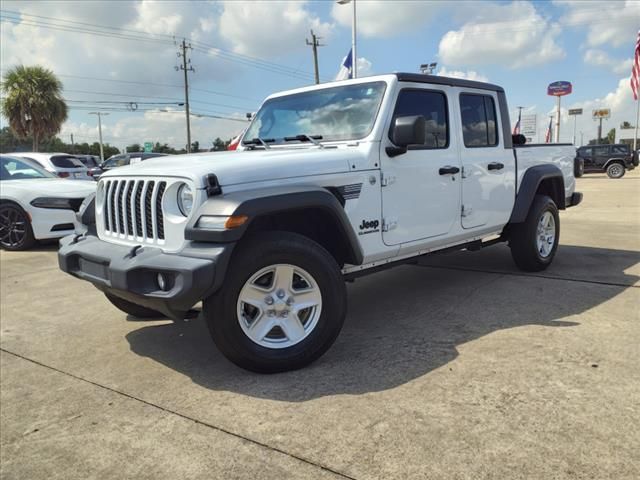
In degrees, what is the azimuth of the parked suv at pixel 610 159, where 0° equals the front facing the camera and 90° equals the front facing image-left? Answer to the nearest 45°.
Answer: approximately 90°

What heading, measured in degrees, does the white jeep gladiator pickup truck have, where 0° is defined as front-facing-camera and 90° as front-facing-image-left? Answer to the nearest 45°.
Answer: approximately 45°

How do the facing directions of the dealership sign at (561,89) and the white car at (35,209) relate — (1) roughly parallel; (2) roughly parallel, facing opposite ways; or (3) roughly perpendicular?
roughly perpendicular

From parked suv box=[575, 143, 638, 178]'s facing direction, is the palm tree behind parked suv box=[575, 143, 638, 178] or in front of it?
in front

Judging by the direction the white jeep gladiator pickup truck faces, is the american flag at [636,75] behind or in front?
behind

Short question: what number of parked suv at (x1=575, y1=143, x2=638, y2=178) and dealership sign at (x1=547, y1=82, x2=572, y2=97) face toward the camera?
1

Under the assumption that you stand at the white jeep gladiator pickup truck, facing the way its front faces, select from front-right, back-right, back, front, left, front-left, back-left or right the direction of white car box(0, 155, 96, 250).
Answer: right
